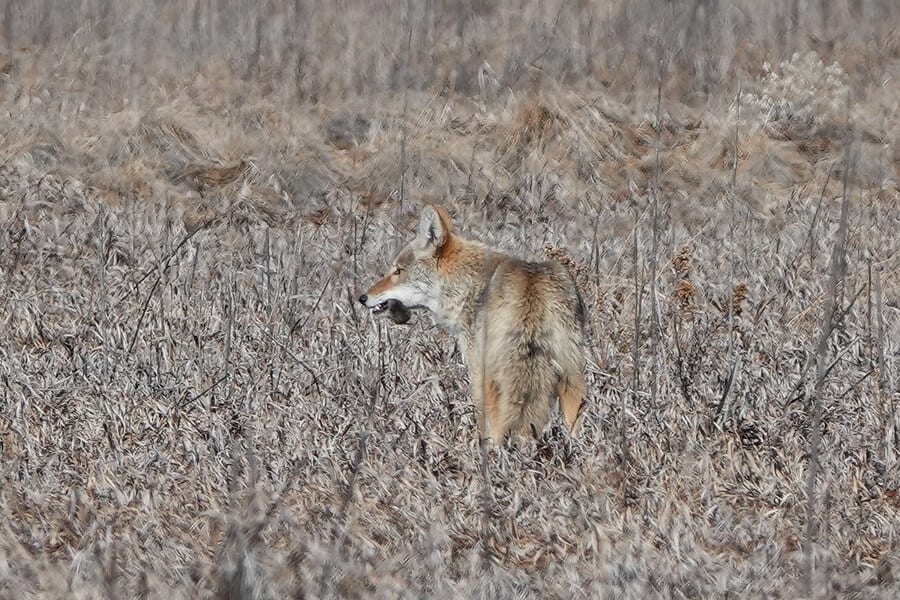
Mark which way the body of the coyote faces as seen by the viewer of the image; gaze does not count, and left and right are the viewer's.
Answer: facing away from the viewer and to the left of the viewer
